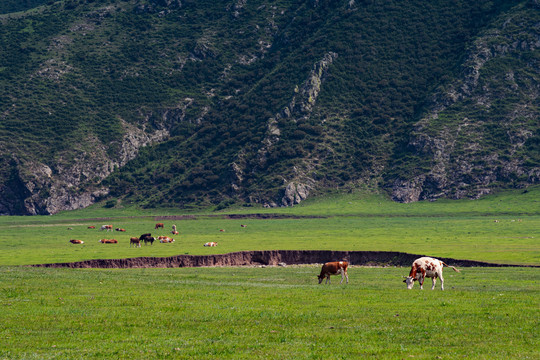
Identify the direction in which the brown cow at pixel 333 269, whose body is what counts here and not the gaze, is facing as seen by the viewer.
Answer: to the viewer's left

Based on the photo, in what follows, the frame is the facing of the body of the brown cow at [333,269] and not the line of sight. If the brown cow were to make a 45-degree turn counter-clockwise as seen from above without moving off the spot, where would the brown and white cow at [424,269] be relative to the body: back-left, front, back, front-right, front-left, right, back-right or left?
left
